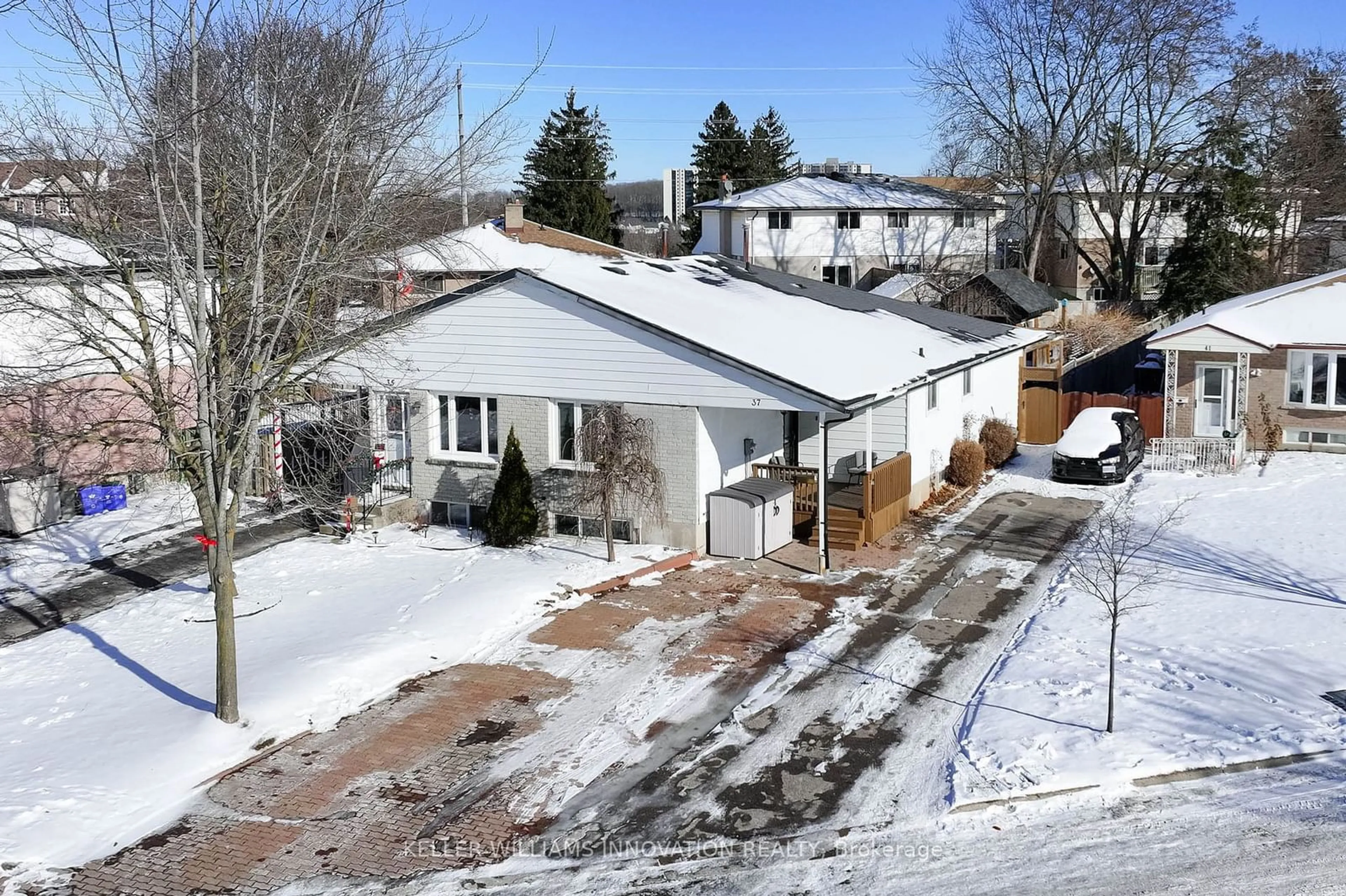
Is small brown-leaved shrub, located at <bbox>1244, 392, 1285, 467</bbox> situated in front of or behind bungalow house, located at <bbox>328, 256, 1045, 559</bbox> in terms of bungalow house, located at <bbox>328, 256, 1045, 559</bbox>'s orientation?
behind

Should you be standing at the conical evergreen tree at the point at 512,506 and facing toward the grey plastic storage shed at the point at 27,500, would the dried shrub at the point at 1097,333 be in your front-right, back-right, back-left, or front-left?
back-right

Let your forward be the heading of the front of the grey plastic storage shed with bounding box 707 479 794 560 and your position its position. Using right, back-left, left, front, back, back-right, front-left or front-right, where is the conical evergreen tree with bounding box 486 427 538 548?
back-right

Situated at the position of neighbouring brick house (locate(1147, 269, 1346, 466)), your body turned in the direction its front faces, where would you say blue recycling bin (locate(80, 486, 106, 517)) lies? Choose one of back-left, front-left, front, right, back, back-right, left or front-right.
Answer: front-right

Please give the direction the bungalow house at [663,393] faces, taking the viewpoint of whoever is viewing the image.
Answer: facing the viewer and to the left of the viewer

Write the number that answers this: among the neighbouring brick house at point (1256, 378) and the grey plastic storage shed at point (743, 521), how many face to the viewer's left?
0

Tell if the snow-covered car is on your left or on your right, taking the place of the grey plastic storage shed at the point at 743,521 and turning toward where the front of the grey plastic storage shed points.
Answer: on your left

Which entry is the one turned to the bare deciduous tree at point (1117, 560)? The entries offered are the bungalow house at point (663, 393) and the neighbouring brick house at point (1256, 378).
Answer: the neighbouring brick house

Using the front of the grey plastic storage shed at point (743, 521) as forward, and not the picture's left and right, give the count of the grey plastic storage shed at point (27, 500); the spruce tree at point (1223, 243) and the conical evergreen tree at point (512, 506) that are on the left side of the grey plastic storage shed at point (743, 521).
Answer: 1

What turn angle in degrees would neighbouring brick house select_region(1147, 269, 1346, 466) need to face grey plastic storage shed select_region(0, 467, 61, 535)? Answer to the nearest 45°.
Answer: approximately 45° to its right

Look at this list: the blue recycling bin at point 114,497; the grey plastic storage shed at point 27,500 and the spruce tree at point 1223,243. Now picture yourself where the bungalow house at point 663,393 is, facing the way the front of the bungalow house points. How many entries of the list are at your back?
1

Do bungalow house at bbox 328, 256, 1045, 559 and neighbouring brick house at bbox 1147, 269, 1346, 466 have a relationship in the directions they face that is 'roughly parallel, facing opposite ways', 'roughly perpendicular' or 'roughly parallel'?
roughly parallel

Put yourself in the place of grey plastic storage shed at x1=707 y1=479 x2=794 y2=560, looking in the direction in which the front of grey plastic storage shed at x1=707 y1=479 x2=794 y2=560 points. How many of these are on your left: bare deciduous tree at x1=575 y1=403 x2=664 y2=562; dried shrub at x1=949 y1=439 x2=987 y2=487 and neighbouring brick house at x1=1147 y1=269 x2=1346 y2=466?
2

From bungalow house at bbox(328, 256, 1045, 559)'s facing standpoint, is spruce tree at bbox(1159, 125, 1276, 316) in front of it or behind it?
behind

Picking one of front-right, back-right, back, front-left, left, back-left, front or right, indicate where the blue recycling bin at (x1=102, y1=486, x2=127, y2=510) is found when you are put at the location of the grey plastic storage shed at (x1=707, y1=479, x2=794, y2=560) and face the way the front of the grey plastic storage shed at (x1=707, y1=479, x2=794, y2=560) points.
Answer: back-right

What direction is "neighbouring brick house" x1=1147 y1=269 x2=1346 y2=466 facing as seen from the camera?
toward the camera
